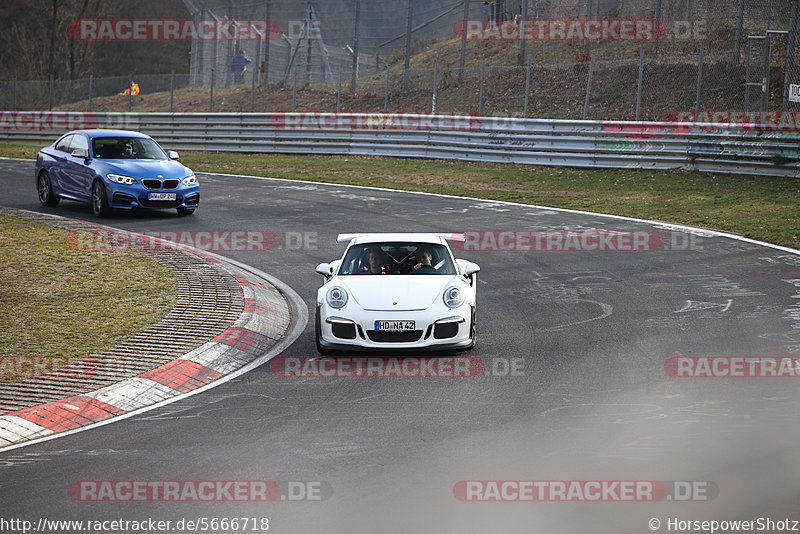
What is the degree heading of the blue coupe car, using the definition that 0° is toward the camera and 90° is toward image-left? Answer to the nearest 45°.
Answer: approximately 315°

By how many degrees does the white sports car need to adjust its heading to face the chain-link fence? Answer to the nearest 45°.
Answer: approximately 180°

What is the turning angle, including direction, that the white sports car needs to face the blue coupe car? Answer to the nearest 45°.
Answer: approximately 135° to its right

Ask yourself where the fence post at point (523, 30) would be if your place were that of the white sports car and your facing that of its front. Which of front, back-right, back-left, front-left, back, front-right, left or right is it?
back

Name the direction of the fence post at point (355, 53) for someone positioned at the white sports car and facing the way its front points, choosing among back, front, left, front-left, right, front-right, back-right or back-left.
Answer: back

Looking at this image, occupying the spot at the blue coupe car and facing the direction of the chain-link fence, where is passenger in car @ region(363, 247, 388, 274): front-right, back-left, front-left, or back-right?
back-right

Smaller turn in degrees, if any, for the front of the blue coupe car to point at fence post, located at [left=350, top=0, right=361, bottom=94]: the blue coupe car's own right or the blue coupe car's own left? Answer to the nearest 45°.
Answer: approximately 90° to the blue coupe car's own left

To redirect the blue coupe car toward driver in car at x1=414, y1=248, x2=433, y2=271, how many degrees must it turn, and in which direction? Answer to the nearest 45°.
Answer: approximately 45° to its right

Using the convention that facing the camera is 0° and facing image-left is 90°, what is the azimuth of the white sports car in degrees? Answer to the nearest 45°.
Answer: approximately 0°
